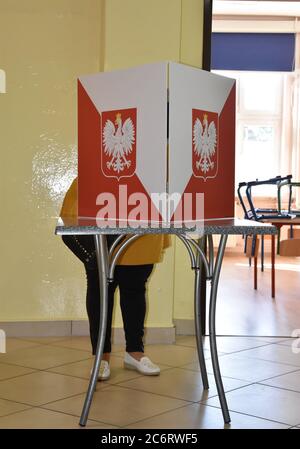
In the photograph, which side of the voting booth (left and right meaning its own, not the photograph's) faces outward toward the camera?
back

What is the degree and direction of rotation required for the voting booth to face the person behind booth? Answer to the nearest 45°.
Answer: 0° — it already faces them
